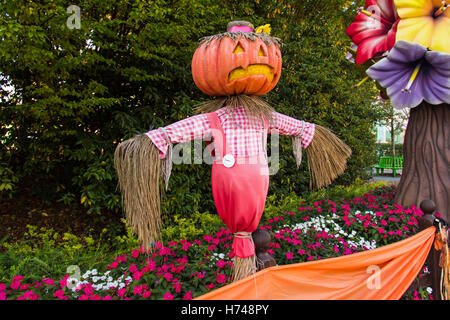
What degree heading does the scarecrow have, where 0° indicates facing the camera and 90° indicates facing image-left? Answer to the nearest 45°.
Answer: approximately 315°

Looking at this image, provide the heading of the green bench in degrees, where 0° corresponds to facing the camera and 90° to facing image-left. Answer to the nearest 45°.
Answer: approximately 45°

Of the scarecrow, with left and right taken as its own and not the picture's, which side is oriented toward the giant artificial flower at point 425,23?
left
